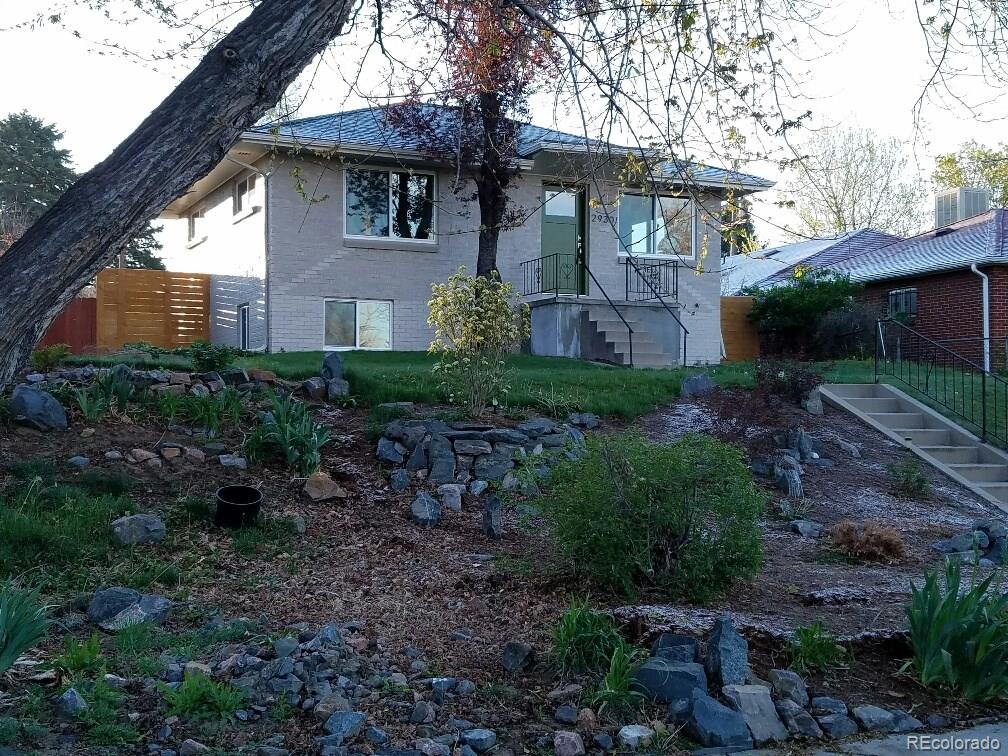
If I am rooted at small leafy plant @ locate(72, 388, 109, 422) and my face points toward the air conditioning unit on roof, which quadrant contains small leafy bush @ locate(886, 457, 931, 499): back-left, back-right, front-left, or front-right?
front-right

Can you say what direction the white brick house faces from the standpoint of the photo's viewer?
facing the viewer

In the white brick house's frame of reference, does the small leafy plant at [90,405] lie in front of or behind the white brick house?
in front

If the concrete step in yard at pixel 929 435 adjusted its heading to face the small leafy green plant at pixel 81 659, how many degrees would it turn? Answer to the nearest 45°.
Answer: approximately 45° to its right

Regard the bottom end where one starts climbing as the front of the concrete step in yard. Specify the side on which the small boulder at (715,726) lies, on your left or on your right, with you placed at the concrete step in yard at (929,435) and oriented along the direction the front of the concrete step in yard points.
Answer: on your right

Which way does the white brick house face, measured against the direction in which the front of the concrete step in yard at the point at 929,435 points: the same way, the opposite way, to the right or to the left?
the same way

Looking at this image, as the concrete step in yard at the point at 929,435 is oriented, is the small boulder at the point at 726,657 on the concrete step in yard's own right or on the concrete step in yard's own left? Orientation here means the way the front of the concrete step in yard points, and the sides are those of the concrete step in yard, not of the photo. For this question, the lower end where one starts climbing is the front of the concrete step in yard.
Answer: on the concrete step in yard's own right

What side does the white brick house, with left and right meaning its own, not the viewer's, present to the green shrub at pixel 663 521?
front

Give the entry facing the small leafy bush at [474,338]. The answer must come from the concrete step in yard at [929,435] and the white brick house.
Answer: the white brick house

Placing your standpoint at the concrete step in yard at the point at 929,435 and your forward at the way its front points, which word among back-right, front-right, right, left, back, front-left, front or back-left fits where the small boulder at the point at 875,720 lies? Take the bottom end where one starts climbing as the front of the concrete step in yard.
front-right

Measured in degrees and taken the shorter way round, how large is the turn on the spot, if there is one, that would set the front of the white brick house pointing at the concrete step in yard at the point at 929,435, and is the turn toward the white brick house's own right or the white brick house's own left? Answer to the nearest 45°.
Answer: approximately 45° to the white brick house's own left

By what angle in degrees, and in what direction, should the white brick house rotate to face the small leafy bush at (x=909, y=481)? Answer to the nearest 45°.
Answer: approximately 45° to its left

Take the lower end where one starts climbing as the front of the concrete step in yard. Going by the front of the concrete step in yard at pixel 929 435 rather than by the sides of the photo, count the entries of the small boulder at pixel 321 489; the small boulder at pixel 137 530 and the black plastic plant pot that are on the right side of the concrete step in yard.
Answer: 3

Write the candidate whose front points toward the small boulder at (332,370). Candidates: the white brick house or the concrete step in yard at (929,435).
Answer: the white brick house

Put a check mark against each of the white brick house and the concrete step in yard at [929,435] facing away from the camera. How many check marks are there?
0

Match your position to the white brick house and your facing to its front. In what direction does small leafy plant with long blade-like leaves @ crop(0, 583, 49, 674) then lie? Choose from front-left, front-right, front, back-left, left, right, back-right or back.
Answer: front

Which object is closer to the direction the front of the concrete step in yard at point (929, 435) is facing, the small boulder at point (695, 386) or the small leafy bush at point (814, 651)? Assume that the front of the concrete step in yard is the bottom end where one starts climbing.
the small leafy bush

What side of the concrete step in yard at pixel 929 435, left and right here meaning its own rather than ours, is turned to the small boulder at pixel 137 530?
right

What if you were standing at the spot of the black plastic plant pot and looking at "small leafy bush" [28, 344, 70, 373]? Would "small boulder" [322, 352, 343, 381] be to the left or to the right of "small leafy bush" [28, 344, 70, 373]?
right

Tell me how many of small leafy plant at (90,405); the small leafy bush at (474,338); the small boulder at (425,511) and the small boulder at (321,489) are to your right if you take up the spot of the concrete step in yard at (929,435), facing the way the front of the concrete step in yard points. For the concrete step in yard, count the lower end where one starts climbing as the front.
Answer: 4
